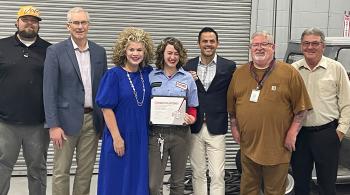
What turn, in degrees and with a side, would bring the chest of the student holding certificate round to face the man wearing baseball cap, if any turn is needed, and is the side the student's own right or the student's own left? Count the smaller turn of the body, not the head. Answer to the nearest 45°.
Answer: approximately 90° to the student's own right

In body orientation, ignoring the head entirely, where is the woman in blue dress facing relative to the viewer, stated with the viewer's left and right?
facing the viewer and to the right of the viewer

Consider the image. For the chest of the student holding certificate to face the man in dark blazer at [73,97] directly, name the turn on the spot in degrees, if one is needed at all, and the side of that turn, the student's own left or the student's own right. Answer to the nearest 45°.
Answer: approximately 90° to the student's own right

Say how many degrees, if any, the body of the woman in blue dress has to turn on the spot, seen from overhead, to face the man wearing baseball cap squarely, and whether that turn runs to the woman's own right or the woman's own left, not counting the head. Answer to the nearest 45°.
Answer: approximately 135° to the woman's own right

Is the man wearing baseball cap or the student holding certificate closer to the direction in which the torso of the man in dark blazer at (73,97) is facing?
the student holding certificate

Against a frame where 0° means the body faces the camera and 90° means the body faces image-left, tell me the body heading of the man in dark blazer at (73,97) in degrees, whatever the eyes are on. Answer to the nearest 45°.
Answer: approximately 315°

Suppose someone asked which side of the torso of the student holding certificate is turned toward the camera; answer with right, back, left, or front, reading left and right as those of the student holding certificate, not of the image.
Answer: front

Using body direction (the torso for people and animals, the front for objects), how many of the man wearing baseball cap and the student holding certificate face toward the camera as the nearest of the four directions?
2

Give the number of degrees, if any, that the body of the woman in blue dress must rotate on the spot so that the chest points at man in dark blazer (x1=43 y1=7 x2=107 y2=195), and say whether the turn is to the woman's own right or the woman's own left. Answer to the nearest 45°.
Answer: approximately 135° to the woman's own right
